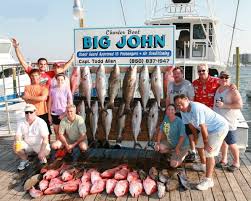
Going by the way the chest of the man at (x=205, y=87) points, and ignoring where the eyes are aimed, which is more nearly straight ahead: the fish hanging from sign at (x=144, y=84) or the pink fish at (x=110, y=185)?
the pink fish

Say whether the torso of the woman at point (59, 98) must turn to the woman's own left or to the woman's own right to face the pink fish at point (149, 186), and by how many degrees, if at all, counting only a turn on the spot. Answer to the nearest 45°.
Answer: approximately 45° to the woman's own left

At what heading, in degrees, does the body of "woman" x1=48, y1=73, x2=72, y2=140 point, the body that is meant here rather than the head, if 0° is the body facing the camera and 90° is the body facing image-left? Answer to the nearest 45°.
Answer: approximately 0°

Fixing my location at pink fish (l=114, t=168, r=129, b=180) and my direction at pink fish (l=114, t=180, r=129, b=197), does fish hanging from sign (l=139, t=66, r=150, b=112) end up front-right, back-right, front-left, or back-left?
back-left

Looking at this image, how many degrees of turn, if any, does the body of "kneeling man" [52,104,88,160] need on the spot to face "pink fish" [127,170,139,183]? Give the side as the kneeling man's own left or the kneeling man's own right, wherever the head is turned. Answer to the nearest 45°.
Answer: approximately 45° to the kneeling man's own left

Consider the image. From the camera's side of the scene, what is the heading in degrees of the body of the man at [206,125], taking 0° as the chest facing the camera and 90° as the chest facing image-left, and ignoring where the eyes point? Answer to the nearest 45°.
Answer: approximately 45°
